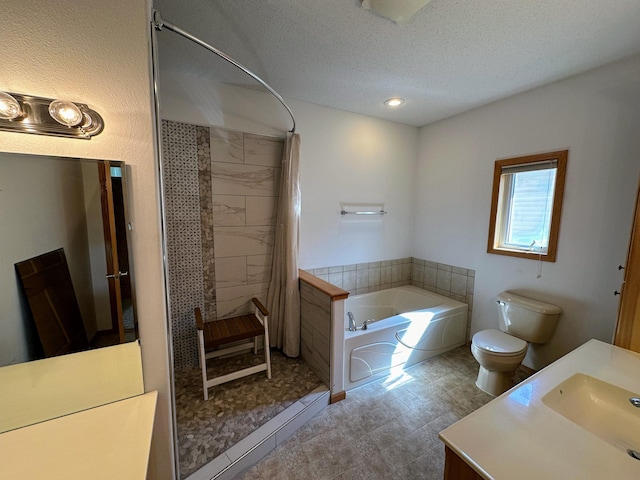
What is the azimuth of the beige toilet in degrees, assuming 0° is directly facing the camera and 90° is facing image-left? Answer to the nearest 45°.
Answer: approximately 45°

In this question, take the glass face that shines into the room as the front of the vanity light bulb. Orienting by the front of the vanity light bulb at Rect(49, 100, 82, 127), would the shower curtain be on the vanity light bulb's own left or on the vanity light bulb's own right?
on the vanity light bulb's own left

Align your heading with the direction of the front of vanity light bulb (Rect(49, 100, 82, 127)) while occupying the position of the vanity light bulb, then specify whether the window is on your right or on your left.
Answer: on your left

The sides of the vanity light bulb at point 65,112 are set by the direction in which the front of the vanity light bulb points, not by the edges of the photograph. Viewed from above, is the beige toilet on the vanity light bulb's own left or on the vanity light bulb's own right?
on the vanity light bulb's own left

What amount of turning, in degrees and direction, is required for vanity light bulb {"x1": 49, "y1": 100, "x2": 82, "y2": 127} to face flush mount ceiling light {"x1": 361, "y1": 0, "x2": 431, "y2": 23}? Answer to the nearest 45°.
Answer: approximately 90° to its left

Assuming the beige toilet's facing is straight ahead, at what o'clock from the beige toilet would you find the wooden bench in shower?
The wooden bench in shower is roughly at 12 o'clock from the beige toilet.

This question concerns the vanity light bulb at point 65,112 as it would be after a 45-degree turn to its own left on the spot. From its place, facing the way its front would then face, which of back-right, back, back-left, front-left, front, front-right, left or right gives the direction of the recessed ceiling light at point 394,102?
front-left

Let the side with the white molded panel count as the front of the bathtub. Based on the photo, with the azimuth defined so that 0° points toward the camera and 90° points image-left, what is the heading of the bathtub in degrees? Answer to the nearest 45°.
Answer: approximately 315°

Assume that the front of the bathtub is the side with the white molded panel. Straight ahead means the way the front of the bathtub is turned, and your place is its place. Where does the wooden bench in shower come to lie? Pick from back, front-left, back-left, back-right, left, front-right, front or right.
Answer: right
